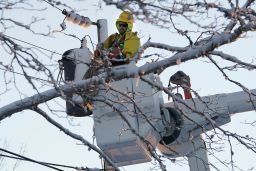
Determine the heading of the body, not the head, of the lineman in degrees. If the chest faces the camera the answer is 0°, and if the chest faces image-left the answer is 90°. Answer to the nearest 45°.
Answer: approximately 45°
